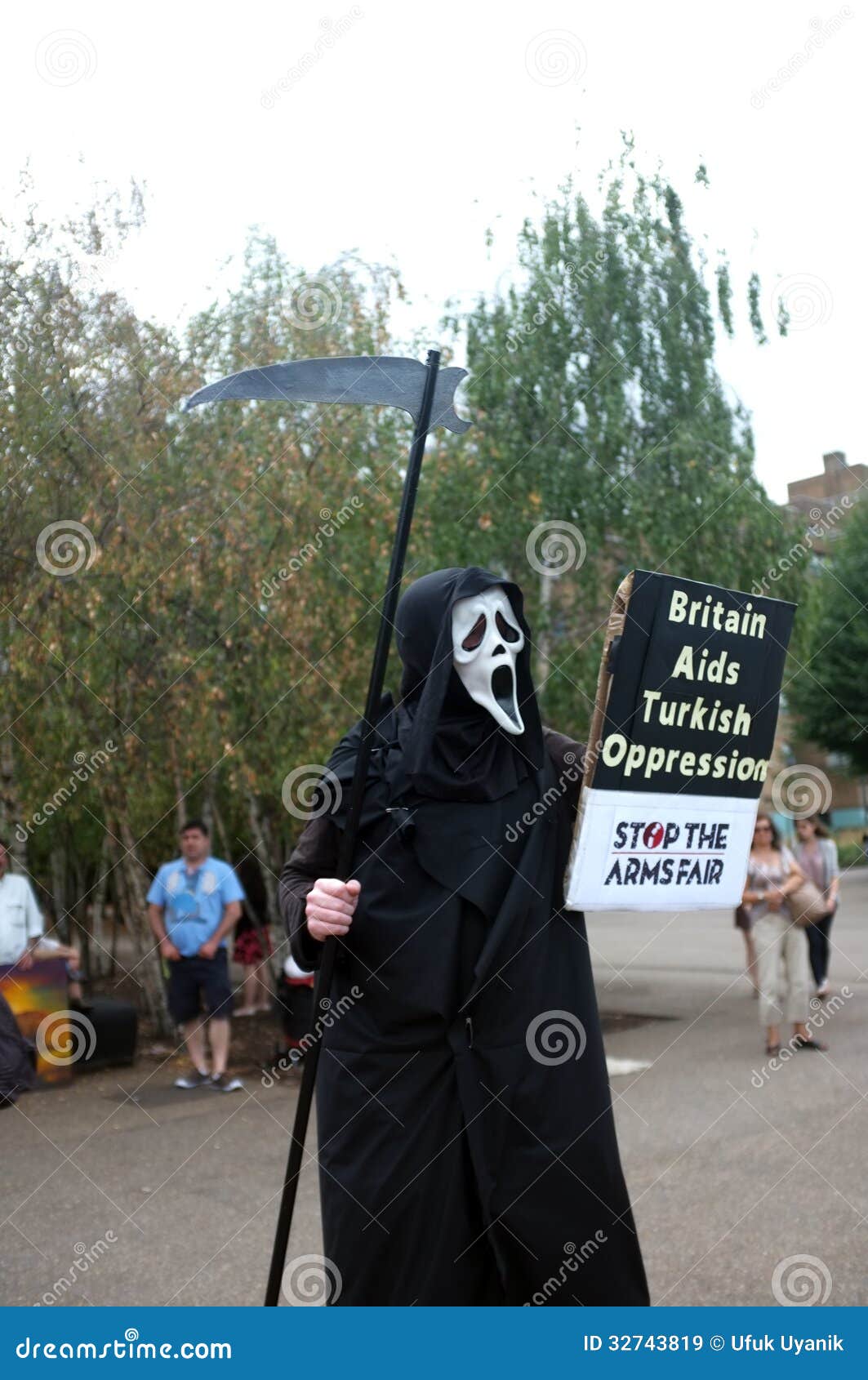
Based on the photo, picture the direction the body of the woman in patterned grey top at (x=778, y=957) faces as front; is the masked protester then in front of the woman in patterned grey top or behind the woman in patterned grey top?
in front

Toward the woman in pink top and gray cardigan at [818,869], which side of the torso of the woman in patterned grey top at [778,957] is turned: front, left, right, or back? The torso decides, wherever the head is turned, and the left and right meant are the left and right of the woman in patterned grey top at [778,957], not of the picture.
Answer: back

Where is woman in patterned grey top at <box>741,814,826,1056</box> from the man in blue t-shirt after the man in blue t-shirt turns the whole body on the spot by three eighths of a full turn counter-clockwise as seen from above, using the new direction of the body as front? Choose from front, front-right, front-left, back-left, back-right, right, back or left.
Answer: front-right

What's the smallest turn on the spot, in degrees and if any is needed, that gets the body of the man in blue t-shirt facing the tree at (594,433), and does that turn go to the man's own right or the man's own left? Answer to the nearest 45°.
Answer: approximately 135° to the man's own left

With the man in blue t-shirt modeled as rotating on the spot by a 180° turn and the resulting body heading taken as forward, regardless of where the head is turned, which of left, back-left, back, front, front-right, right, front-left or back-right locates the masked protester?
back

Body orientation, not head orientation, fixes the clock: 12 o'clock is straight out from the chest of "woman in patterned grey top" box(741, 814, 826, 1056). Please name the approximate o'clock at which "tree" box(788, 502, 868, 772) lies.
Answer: The tree is roughly at 6 o'clock from the woman in patterned grey top.

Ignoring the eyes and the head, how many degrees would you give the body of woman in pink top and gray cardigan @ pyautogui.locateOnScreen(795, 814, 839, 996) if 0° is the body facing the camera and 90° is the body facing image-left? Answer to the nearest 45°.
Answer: approximately 45°

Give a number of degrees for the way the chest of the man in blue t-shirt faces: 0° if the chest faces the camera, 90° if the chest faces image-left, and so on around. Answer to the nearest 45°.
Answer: approximately 0°

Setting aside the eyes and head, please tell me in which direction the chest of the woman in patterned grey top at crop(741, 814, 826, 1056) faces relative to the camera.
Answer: toward the camera
